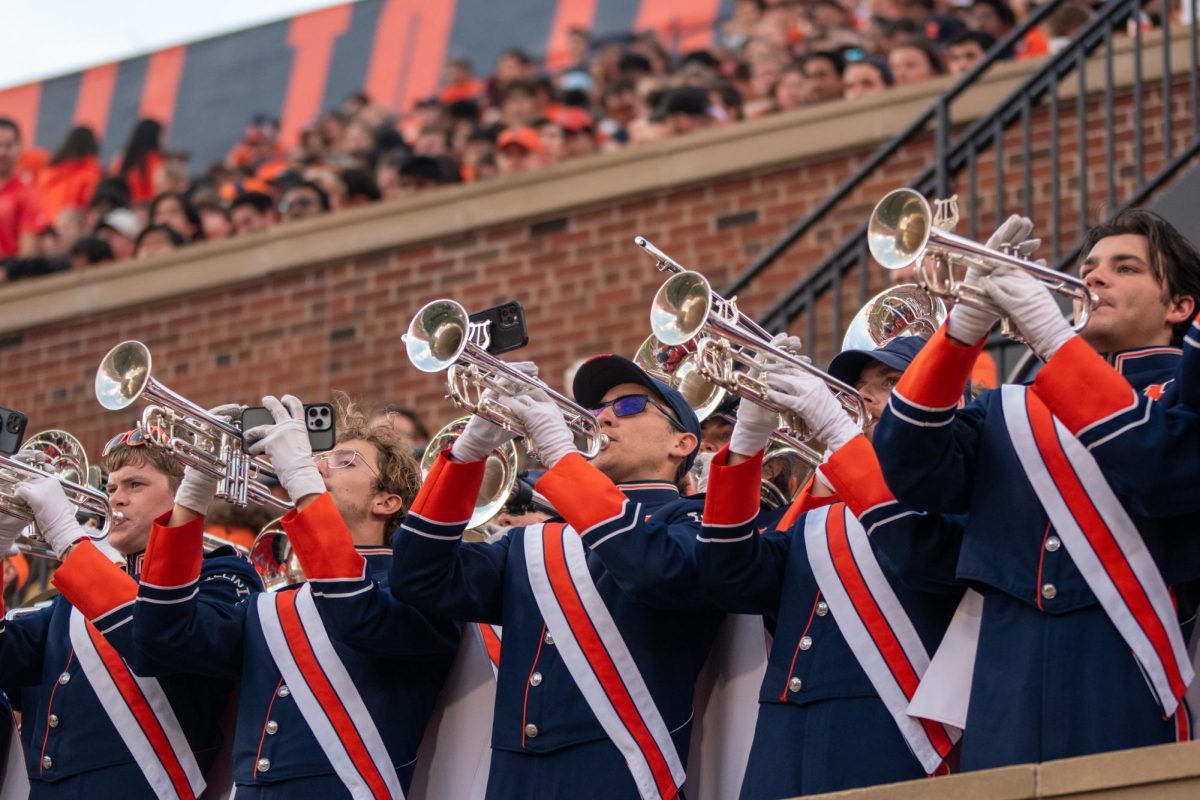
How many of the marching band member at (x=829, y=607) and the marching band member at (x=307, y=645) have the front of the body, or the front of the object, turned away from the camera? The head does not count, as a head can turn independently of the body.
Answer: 0

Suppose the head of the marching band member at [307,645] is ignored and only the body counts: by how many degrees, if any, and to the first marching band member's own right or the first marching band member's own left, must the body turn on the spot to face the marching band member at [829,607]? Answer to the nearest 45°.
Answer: approximately 90° to the first marching band member's own left

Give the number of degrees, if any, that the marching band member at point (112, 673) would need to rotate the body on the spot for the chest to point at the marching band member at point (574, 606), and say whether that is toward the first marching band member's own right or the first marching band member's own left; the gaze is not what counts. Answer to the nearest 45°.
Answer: approximately 90° to the first marching band member's own left

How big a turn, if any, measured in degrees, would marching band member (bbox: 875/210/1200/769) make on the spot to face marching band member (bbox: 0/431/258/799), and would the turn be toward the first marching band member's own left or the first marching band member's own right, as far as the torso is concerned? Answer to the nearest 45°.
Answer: approximately 45° to the first marching band member's own right

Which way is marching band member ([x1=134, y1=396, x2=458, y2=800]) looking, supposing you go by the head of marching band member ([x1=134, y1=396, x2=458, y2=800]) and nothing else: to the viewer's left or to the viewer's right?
to the viewer's left

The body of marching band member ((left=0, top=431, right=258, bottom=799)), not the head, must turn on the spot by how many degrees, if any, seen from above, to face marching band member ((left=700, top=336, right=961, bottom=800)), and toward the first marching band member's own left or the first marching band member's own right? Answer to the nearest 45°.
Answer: approximately 90° to the first marching band member's own left

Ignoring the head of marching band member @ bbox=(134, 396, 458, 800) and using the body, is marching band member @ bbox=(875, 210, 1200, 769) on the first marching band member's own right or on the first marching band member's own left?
on the first marching band member's own left

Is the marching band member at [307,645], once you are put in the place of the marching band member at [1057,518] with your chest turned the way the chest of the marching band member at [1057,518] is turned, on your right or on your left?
on your right
